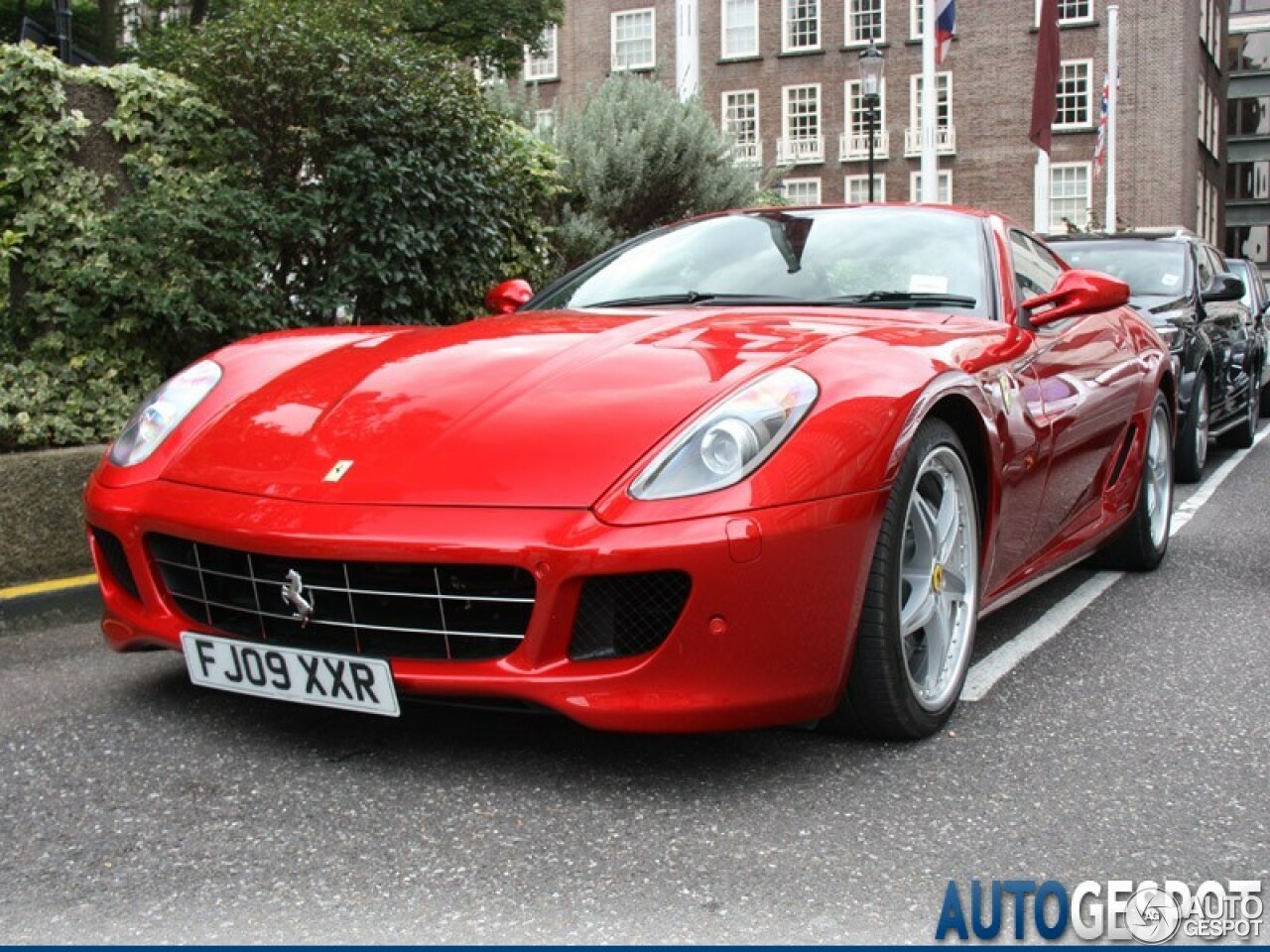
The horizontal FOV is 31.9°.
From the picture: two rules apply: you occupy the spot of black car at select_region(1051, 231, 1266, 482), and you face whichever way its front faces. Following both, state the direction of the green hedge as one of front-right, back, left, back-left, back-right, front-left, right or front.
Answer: front-right

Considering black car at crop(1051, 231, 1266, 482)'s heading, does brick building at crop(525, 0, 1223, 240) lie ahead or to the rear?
to the rear

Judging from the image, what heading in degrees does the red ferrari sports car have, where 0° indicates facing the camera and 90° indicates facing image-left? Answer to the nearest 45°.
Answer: approximately 45°

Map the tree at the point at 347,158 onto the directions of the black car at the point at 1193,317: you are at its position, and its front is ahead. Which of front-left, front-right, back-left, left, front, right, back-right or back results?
front-right

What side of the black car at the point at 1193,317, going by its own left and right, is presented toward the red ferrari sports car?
front

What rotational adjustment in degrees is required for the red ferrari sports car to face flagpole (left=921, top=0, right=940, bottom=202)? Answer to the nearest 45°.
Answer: approximately 135° to its right

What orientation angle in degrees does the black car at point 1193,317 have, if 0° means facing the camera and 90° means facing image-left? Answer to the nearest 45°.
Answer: approximately 0°

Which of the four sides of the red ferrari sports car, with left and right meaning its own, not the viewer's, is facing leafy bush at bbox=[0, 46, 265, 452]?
right

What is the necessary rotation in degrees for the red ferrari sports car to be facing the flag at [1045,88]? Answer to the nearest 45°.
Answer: approximately 135° to its right

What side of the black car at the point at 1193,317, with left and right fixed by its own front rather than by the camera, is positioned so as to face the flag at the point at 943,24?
back

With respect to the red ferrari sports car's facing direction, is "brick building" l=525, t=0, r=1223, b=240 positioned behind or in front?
behind
